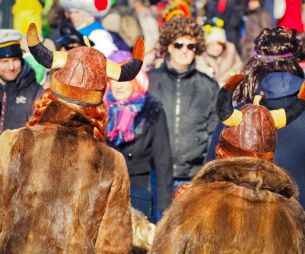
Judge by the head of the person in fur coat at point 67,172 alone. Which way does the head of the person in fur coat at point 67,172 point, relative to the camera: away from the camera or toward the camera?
away from the camera

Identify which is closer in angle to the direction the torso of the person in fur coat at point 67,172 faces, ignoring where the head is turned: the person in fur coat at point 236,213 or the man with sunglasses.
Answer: the man with sunglasses

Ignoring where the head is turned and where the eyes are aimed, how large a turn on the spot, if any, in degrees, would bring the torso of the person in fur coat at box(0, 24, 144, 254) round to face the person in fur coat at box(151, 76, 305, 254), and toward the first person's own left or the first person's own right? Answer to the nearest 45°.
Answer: approximately 135° to the first person's own right

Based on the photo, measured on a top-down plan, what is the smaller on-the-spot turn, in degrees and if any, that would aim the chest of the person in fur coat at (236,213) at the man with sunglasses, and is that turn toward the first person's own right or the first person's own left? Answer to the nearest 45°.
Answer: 0° — they already face them

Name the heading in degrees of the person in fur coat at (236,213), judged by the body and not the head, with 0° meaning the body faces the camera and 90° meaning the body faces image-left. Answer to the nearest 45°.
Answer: approximately 180°

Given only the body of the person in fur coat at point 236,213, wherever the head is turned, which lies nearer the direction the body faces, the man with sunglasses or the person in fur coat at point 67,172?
the man with sunglasses

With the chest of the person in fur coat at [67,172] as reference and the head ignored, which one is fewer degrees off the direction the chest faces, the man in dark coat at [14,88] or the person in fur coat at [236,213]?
the man in dark coat

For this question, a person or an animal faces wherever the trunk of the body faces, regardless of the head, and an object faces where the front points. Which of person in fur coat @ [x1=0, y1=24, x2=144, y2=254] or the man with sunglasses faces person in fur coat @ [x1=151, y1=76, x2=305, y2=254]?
the man with sunglasses

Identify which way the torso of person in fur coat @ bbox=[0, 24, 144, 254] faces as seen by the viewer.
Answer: away from the camera

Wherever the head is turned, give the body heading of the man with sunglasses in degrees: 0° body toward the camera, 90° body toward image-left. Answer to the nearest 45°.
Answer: approximately 0°

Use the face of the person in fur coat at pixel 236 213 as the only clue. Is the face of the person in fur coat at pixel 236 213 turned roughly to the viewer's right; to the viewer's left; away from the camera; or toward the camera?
away from the camera

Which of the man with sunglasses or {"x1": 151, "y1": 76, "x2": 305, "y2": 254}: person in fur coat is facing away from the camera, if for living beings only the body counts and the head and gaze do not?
the person in fur coat

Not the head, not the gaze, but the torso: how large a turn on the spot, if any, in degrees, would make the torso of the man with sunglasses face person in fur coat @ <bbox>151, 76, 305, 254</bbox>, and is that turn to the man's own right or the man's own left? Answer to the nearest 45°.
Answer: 0° — they already face them

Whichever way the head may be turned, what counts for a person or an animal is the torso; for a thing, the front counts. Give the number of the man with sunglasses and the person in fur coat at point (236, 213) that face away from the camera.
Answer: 1
